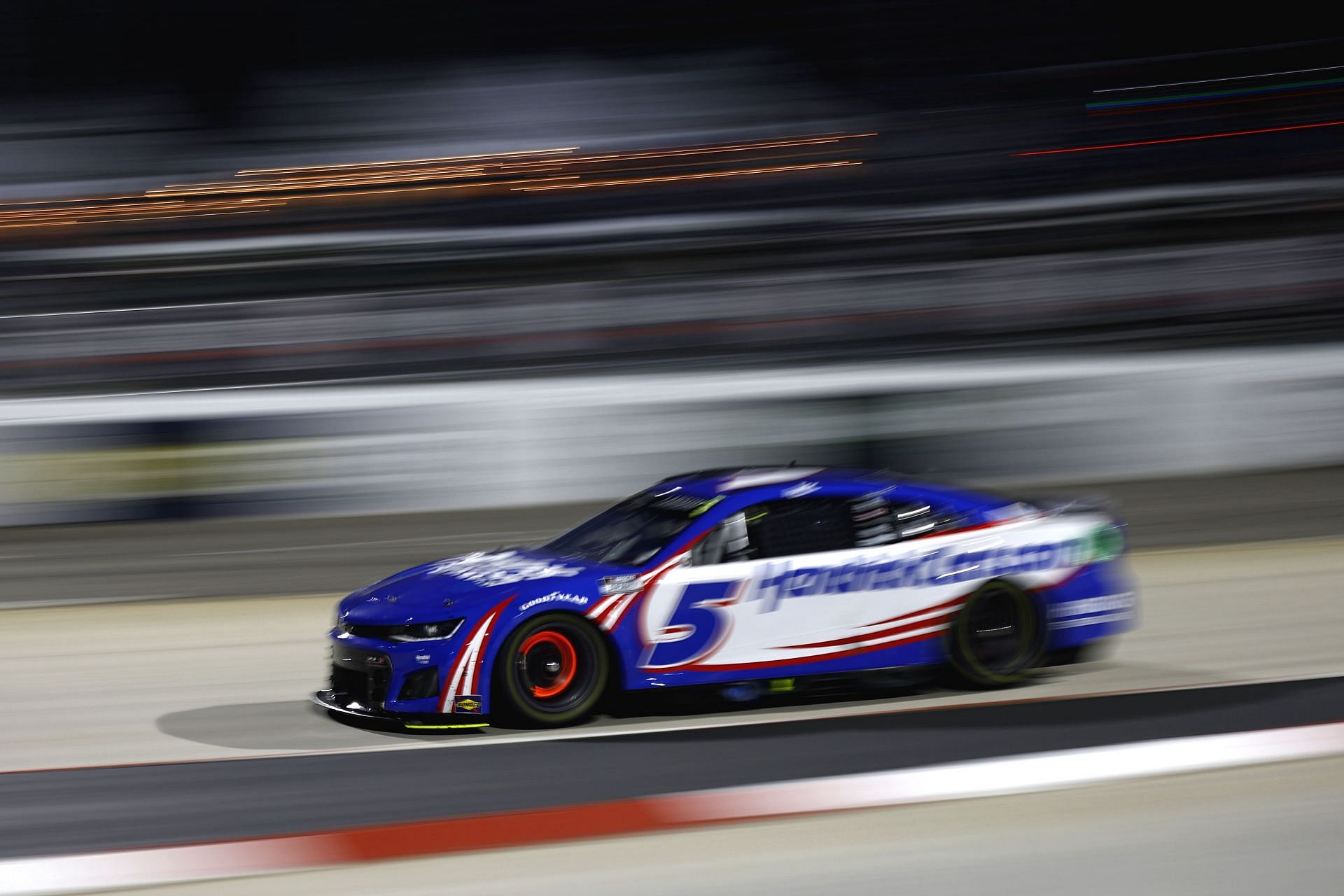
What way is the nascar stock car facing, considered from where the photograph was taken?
facing the viewer and to the left of the viewer
